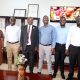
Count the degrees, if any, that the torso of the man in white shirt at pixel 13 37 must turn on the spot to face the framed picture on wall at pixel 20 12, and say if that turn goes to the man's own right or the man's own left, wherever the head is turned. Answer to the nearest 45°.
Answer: approximately 180°

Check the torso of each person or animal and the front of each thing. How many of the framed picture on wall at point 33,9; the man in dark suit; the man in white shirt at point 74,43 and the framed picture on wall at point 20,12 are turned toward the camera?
4

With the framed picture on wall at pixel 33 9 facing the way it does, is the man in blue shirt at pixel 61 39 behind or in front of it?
in front

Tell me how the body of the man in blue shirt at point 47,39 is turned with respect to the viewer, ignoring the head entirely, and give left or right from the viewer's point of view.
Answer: facing the viewer

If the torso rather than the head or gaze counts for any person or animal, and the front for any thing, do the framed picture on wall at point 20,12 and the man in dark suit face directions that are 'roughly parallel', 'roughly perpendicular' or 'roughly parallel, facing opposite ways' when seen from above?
roughly parallel

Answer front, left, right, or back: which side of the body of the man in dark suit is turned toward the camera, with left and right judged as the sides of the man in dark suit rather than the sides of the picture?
front

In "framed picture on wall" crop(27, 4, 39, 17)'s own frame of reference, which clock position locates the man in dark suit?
The man in dark suit is roughly at 12 o'clock from the framed picture on wall.

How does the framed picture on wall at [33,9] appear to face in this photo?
toward the camera

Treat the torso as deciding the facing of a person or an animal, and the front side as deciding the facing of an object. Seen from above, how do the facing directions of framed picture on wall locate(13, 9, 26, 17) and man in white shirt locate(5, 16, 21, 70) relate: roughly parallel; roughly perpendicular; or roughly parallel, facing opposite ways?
roughly parallel
